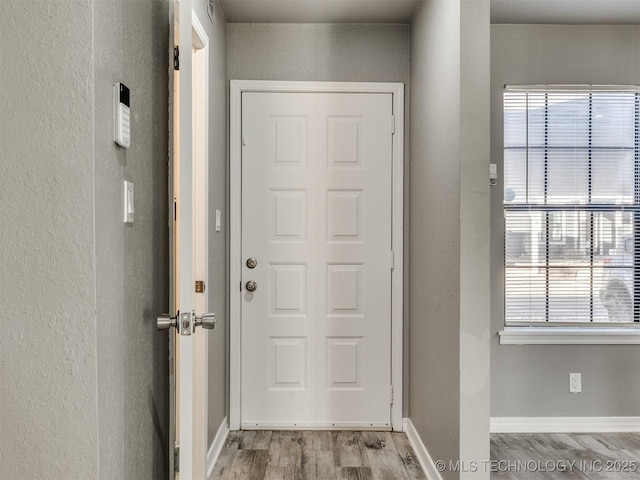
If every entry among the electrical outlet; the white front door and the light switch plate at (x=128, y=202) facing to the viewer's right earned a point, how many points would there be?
1

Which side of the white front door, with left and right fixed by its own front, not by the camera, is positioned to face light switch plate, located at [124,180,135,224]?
front

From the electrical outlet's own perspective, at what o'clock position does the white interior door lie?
The white interior door is roughly at 1 o'clock from the electrical outlet.

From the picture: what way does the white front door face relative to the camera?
toward the camera

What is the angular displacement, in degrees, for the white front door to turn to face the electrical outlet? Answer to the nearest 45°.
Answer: approximately 90° to its left

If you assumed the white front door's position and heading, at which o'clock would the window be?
The window is roughly at 9 o'clock from the white front door.

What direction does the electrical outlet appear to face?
toward the camera

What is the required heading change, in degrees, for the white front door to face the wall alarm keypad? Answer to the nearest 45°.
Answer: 0° — it already faces it

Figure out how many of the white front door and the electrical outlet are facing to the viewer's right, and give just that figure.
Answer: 0

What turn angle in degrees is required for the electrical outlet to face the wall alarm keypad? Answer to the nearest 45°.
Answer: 0° — it already faces it

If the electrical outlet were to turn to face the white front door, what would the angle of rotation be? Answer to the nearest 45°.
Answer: approximately 45° to its right

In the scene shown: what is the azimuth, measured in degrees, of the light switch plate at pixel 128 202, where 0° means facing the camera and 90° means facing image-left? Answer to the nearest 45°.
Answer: approximately 270°

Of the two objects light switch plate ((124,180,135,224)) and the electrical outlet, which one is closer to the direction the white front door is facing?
the light switch plate
